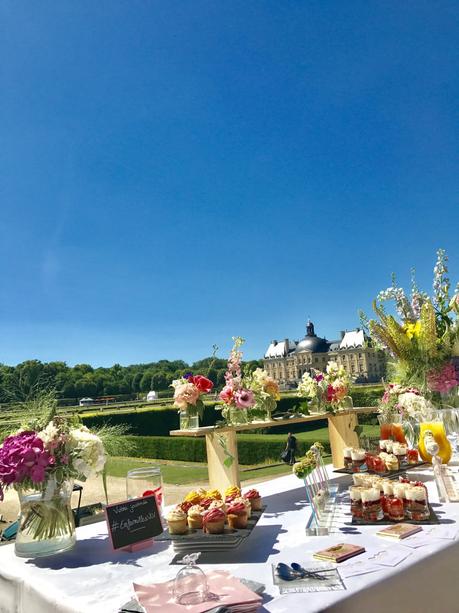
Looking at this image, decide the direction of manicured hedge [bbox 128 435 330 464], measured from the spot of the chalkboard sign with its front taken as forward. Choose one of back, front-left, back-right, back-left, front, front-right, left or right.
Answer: back

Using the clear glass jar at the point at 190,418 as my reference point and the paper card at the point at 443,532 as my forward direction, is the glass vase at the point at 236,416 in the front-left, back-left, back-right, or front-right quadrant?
front-left

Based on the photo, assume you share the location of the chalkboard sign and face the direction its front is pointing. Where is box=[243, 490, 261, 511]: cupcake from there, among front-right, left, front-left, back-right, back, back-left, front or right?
left

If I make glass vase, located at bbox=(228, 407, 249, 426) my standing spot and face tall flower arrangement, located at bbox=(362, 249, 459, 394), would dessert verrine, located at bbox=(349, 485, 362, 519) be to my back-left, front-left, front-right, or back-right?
front-right

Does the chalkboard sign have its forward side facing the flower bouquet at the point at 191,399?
no

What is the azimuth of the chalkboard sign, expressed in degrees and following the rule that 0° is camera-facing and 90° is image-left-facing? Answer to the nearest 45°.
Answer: approximately 0°

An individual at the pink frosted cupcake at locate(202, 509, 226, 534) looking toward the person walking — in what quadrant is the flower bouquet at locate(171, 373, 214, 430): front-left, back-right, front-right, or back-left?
front-left

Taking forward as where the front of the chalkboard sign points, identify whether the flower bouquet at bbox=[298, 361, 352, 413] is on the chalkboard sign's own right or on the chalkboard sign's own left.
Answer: on the chalkboard sign's own left

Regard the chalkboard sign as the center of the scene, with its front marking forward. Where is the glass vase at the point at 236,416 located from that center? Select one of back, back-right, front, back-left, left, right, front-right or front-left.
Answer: back-left

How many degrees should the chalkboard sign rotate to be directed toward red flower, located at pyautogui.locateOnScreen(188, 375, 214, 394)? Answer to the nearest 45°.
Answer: approximately 135° to its left

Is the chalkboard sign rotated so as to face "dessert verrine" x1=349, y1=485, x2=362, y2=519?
no

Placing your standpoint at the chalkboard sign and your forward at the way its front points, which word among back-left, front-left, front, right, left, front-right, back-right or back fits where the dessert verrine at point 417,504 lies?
left
